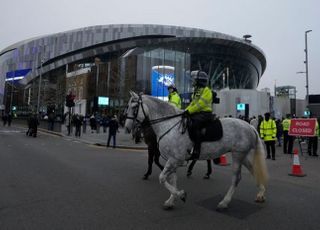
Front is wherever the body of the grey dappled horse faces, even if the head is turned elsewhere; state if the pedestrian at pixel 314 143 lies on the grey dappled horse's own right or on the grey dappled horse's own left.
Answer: on the grey dappled horse's own right

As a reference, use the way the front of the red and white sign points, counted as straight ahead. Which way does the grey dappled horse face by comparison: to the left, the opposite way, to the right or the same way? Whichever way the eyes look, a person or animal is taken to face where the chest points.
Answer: to the right

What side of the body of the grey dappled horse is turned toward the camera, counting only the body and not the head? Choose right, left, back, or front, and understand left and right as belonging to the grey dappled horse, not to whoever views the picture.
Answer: left

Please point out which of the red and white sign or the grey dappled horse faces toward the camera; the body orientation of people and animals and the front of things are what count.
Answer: the red and white sign

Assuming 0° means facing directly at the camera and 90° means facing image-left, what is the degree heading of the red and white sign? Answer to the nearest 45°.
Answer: approximately 0°

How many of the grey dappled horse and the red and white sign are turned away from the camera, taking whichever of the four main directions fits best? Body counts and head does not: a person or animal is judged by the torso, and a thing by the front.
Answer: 0

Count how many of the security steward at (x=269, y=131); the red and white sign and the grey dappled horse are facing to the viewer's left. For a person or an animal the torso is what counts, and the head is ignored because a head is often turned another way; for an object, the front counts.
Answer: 1

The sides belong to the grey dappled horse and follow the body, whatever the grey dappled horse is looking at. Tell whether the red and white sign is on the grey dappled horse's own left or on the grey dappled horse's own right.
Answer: on the grey dappled horse's own right

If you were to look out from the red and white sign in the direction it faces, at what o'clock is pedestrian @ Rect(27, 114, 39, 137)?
The pedestrian is roughly at 3 o'clock from the red and white sign.

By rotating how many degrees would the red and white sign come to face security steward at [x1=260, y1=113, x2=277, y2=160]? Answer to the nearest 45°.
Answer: approximately 45° to its right
